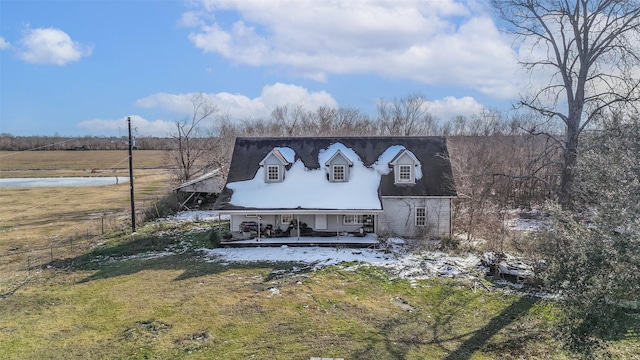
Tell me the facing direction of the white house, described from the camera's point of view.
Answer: facing the viewer

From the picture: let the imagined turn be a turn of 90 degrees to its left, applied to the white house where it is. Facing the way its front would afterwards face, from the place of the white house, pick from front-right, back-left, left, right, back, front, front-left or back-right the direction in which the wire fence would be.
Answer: back
